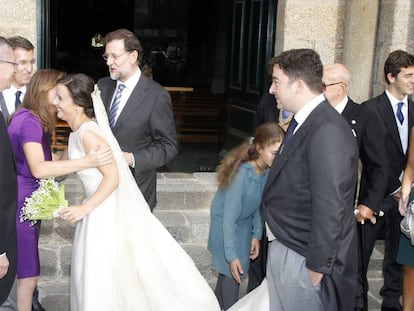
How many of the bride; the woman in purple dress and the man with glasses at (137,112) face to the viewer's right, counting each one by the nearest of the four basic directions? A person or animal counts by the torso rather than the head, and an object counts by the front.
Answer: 1

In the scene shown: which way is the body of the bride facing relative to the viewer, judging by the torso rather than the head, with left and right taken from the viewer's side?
facing to the left of the viewer

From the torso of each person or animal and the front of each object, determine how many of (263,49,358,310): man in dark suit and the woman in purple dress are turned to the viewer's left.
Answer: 1

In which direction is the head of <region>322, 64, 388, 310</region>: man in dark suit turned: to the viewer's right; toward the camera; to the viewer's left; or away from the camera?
to the viewer's left

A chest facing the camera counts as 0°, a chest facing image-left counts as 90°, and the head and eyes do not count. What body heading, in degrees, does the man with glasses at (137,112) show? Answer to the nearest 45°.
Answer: approximately 45°

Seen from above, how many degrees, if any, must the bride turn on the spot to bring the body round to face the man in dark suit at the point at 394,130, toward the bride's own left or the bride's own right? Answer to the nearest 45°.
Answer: approximately 135° to the bride's own right

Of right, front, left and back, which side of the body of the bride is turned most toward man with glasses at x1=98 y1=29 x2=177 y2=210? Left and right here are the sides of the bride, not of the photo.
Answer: right

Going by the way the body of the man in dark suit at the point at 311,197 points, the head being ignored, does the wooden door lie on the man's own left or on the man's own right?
on the man's own right

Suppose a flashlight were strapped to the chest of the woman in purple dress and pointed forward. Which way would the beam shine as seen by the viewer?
to the viewer's right

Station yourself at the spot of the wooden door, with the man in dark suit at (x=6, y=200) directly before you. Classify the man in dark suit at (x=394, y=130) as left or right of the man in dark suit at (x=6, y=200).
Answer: left

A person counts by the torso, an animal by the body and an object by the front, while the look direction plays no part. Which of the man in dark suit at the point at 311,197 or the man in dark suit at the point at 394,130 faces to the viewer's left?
the man in dark suit at the point at 311,197

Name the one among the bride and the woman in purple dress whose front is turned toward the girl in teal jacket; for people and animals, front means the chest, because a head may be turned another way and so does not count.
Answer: the woman in purple dress

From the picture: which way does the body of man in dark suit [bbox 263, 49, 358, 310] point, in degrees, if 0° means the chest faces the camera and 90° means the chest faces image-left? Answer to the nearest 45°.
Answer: approximately 90°

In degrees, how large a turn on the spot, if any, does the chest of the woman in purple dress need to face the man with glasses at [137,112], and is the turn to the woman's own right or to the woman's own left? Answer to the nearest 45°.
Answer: approximately 45° to the woman's own left

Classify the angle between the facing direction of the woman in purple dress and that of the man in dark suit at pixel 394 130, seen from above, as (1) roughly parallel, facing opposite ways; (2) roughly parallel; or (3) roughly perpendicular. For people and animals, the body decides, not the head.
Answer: roughly perpendicular

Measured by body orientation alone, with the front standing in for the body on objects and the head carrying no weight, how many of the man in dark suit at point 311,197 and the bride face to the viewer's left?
2

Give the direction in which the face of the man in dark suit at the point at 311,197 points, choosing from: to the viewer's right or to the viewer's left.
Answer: to the viewer's left
